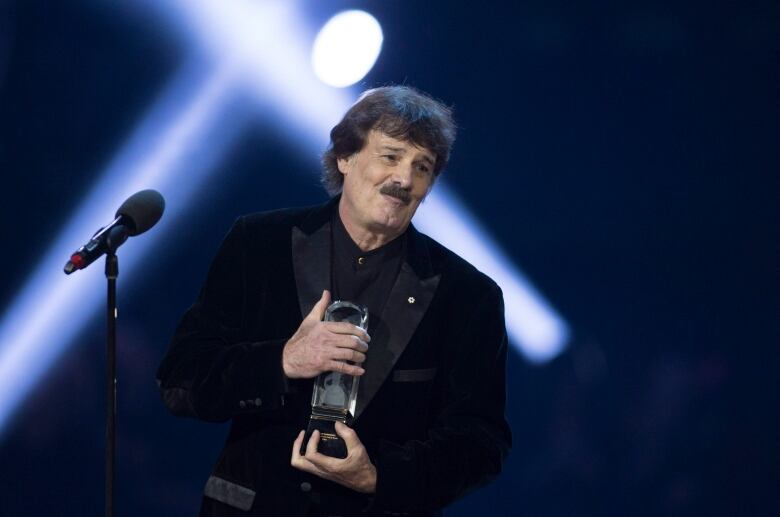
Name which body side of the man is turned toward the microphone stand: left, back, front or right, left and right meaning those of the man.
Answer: right

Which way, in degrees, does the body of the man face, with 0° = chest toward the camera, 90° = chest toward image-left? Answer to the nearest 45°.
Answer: approximately 0°

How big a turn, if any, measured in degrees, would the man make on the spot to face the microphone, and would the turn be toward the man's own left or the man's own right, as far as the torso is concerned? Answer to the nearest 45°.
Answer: approximately 90° to the man's own right

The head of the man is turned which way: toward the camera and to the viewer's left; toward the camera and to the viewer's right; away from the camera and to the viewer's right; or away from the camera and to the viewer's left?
toward the camera and to the viewer's right
